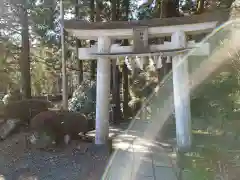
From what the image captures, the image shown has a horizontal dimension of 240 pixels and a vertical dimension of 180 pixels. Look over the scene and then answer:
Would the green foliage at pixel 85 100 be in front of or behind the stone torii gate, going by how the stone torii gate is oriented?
behind

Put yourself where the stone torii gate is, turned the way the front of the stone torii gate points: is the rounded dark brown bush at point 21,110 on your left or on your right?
on your right

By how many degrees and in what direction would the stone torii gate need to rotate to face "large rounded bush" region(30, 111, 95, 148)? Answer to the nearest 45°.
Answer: approximately 90° to its right

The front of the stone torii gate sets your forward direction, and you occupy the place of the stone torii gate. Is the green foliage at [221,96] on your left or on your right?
on your left

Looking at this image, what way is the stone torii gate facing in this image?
toward the camera
